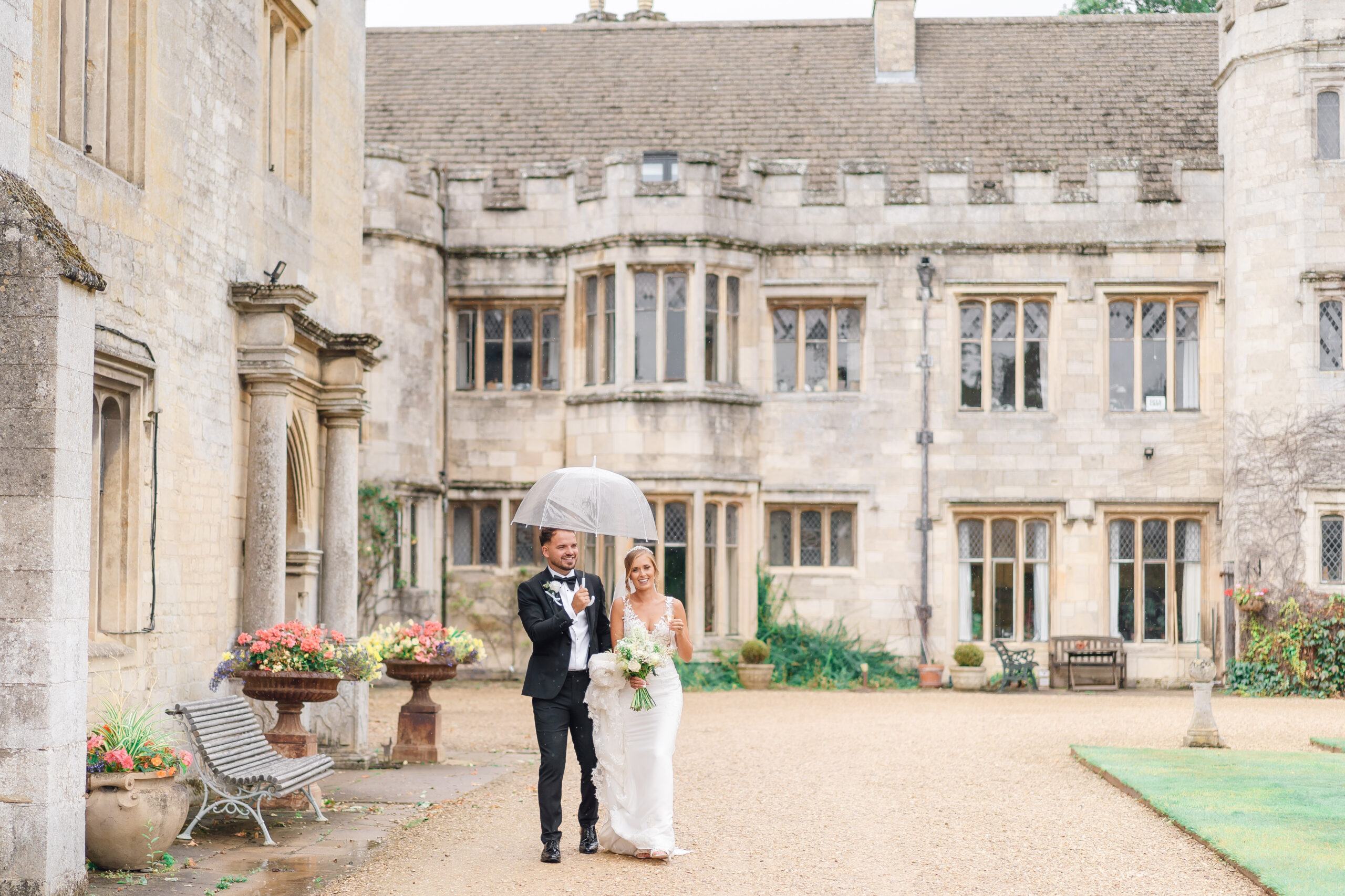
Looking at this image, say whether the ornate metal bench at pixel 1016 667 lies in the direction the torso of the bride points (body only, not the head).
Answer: no

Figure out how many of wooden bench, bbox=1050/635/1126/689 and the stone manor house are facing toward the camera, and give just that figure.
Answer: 2

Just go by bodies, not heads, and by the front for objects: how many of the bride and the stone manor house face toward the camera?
2

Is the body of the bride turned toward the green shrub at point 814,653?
no

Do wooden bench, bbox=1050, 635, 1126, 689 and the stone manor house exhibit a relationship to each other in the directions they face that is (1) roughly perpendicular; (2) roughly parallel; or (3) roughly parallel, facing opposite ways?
roughly parallel

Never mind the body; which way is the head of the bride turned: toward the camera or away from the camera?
toward the camera

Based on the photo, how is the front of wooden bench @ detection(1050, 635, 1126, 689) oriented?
toward the camera

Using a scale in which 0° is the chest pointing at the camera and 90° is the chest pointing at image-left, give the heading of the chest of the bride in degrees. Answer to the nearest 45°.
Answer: approximately 0°

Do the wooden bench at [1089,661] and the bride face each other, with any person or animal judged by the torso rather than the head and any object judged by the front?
no

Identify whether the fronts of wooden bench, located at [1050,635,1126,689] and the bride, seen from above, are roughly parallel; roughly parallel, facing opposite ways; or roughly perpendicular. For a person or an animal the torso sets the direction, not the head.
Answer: roughly parallel

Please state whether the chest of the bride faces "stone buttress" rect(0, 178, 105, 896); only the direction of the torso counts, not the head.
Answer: no

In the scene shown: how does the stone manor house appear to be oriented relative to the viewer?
toward the camera

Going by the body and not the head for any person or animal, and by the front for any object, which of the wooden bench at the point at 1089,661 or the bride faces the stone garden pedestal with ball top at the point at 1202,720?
the wooden bench

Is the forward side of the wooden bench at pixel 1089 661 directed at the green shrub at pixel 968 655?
no
